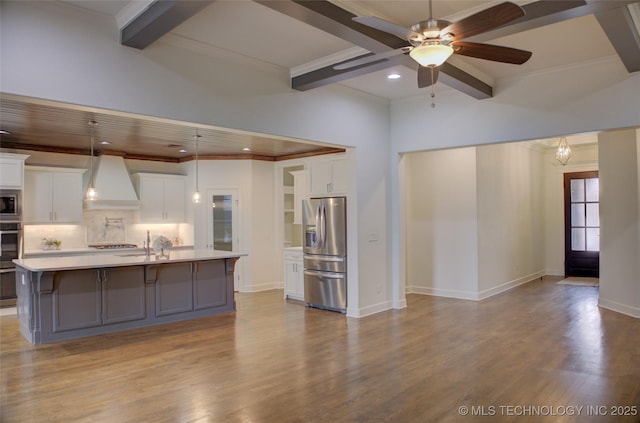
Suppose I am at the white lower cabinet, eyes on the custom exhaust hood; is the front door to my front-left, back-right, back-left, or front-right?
back-right

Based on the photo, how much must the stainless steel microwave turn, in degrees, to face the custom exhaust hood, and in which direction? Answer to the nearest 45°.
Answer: approximately 135° to its left

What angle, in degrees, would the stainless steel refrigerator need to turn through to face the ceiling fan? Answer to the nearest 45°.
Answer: approximately 45° to its left

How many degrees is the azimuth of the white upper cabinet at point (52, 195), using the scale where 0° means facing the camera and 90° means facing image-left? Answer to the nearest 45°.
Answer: approximately 0°

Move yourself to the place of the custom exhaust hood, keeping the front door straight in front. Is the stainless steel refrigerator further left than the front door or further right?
right

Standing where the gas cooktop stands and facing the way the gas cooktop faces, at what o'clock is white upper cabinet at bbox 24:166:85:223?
The white upper cabinet is roughly at 2 o'clock from the gas cooktop.

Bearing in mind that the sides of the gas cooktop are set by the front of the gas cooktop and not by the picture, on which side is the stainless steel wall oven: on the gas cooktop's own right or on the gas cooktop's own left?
on the gas cooktop's own right

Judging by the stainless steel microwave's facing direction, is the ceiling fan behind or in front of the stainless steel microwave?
in front
